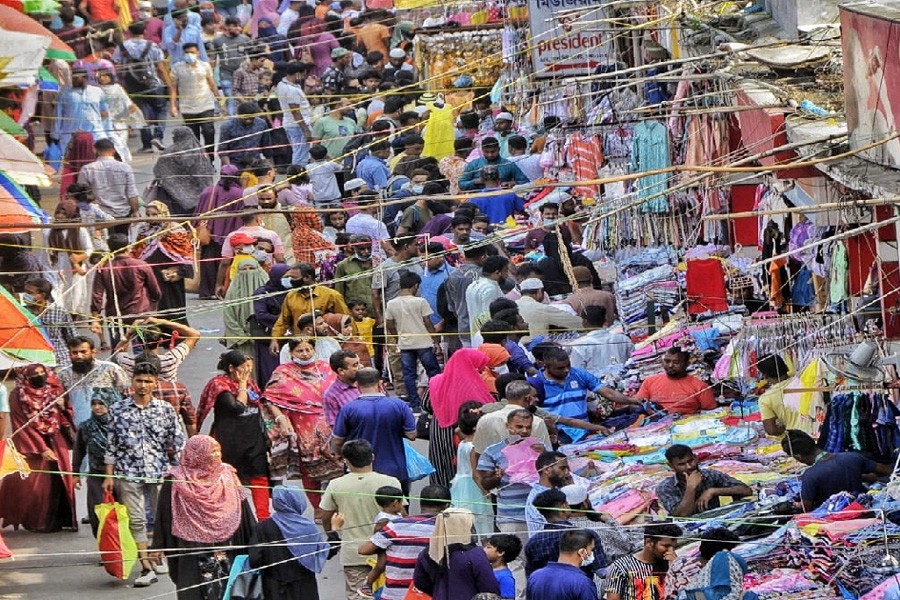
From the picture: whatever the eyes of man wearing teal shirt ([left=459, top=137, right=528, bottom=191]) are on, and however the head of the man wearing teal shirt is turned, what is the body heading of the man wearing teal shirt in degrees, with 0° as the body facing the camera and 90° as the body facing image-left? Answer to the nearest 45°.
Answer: approximately 0°

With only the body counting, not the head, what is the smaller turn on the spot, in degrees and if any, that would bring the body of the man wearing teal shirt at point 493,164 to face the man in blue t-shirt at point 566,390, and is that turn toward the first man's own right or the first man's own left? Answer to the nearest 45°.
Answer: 0° — they already face them

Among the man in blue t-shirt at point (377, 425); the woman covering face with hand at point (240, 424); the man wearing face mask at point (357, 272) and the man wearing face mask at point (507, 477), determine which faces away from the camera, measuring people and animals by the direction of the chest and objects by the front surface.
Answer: the man in blue t-shirt

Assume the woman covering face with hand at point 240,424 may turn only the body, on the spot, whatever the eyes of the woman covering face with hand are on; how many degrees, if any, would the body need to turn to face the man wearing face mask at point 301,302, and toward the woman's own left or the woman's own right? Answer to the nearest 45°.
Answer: approximately 135° to the woman's own left

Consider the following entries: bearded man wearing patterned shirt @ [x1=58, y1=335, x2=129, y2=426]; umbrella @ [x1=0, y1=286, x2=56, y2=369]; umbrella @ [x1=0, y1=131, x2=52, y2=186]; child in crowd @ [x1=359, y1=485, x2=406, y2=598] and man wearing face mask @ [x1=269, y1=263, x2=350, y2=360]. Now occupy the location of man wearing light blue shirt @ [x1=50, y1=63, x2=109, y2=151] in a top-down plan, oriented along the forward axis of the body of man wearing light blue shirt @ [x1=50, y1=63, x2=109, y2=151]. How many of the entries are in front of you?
5

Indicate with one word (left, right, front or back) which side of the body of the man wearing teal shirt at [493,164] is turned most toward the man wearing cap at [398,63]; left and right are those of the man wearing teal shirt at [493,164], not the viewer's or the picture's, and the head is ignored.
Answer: back

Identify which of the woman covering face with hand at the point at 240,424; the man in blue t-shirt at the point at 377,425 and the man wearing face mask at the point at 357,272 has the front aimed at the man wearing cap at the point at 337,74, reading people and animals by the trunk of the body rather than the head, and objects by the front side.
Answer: the man in blue t-shirt

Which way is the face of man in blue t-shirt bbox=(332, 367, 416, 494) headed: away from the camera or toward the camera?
away from the camera

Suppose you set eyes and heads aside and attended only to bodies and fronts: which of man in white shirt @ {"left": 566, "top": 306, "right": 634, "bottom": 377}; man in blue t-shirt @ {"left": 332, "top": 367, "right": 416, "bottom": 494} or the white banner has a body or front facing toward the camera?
the white banner

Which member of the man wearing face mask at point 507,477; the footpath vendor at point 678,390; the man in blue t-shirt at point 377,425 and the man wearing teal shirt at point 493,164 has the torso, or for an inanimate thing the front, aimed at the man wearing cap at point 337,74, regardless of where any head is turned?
the man in blue t-shirt

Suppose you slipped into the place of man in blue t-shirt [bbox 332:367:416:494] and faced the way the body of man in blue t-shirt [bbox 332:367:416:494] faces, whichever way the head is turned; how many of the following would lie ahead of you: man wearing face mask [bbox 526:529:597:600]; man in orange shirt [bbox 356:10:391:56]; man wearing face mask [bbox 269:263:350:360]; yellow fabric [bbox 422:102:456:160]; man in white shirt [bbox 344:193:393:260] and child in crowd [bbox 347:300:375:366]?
5

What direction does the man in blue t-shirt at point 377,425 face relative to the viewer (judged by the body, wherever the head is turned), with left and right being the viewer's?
facing away from the viewer

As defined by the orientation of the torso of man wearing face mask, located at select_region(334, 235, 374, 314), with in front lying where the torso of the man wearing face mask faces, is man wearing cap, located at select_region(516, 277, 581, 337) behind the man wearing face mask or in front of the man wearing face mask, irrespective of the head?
in front
